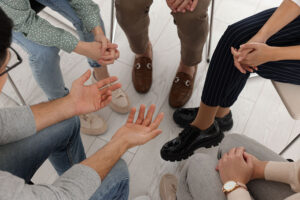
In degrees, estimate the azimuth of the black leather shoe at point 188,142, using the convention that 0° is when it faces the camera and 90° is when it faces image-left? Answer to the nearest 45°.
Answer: approximately 45°
